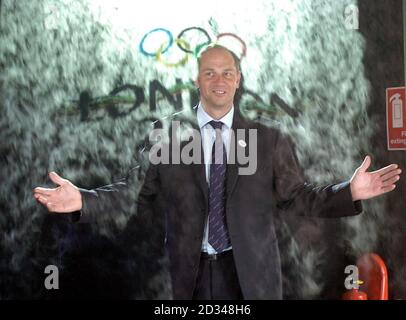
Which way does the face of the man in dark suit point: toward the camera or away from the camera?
toward the camera

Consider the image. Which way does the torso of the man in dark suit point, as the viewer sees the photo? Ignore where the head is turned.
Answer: toward the camera
